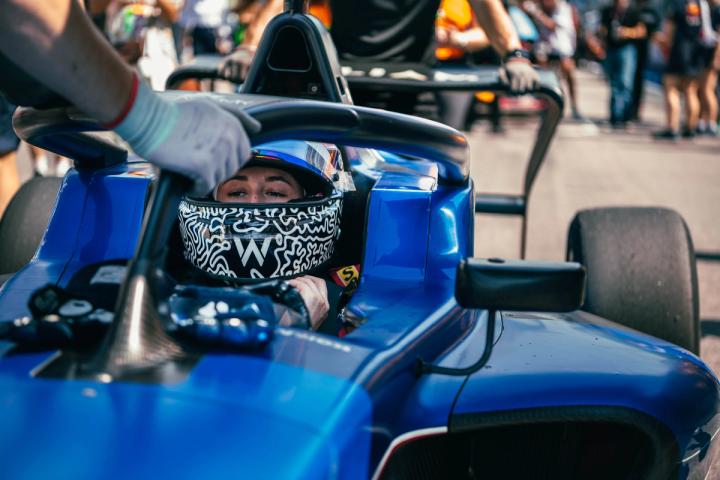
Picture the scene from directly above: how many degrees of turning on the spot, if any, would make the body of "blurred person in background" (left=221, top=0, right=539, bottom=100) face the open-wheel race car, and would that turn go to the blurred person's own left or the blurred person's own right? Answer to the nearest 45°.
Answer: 0° — they already face it

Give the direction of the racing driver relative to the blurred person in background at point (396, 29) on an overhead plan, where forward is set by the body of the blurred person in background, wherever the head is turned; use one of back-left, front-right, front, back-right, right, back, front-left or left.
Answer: front

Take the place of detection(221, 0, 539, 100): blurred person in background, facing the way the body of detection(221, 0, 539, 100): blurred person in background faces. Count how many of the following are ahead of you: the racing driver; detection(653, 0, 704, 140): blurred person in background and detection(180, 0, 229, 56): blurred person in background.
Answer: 1

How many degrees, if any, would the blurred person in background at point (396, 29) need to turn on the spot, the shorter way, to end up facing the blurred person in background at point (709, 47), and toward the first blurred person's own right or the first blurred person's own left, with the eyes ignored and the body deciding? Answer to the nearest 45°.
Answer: approximately 135° to the first blurred person's own left

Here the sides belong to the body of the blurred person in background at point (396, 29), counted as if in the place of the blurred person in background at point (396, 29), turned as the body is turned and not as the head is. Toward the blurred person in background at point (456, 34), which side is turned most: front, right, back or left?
back

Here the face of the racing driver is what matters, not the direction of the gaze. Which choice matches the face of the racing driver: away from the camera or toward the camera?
toward the camera

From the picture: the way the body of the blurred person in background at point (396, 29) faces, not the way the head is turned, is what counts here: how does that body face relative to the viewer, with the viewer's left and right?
facing the viewer

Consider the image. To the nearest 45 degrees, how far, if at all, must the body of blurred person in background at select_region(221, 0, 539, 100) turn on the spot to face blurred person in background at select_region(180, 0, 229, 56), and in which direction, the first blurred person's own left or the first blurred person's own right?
approximately 180°

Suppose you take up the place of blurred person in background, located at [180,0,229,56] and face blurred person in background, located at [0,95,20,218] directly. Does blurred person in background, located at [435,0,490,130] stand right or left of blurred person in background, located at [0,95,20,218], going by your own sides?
left

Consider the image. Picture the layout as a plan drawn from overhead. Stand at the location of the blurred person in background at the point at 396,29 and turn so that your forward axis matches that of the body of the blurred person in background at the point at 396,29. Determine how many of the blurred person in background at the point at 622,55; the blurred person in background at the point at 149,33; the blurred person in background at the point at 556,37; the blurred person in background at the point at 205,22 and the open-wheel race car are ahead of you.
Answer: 1

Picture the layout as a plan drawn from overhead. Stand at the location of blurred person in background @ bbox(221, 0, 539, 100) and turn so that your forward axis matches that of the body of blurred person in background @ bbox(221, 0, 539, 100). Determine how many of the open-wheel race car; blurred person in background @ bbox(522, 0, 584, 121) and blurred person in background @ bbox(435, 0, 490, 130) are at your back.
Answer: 2

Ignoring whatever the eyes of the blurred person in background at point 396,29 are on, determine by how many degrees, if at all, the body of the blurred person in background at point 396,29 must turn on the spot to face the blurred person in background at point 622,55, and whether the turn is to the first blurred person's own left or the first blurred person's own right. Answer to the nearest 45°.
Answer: approximately 180°

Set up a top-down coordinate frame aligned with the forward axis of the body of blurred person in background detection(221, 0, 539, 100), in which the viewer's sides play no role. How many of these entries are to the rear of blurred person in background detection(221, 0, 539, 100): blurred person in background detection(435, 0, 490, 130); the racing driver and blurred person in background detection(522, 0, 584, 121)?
2

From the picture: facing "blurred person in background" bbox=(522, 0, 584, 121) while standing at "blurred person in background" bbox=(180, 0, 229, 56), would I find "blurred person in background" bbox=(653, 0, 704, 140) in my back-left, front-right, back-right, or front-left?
front-right

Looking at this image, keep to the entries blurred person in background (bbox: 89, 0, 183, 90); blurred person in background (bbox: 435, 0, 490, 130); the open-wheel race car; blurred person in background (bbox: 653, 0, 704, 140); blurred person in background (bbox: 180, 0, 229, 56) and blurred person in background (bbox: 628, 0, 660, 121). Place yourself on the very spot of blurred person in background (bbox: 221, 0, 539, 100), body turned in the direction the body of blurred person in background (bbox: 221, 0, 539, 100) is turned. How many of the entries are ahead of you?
1

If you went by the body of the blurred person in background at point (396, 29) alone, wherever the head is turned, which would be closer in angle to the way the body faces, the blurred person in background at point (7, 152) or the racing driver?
the racing driver
